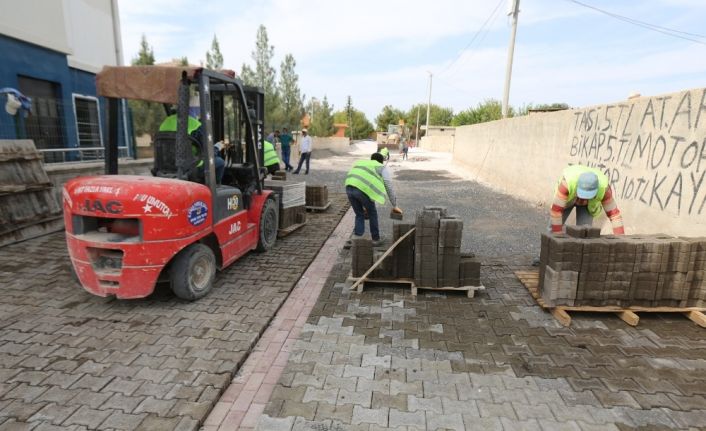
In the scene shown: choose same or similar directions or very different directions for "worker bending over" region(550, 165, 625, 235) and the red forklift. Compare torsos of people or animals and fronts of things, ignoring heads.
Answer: very different directions

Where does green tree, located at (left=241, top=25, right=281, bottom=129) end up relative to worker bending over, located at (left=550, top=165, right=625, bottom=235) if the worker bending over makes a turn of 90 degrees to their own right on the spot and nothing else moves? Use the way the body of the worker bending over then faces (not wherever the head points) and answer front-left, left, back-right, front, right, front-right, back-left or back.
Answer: front-right

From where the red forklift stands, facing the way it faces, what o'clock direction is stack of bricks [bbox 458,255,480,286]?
The stack of bricks is roughly at 2 o'clock from the red forklift.

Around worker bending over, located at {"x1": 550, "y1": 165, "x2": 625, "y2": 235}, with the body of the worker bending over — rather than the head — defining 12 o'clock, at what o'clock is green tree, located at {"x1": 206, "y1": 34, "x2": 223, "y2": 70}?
The green tree is roughly at 4 o'clock from the worker bending over.

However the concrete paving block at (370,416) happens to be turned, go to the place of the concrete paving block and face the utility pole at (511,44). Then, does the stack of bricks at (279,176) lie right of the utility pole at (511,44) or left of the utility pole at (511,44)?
left

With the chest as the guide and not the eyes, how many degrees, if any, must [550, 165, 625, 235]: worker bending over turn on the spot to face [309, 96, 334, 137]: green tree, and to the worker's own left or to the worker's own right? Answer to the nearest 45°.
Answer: approximately 135° to the worker's own right

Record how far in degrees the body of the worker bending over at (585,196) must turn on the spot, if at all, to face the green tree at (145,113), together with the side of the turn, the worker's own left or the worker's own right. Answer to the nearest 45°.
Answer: approximately 90° to the worker's own right

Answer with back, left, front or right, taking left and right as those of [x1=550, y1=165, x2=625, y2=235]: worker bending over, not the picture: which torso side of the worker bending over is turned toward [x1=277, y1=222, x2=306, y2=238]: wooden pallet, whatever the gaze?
right

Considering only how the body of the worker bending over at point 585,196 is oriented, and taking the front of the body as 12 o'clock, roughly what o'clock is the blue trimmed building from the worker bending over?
The blue trimmed building is roughly at 3 o'clock from the worker bending over.

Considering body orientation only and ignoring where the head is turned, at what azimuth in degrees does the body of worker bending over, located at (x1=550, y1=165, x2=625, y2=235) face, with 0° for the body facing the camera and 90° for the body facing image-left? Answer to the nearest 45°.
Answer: approximately 0°

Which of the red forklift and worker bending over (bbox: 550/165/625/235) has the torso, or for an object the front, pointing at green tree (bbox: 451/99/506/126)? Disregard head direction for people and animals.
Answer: the red forklift

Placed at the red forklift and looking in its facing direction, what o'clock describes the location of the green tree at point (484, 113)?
The green tree is roughly at 12 o'clock from the red forklift.

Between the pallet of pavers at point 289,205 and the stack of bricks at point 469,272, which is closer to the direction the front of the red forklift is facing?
the pallet of pavers

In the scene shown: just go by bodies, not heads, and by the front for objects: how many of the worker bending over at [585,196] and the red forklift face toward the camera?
1

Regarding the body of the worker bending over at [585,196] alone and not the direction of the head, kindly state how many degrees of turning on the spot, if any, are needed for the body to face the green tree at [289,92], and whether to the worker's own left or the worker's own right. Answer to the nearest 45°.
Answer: approximately 135° to the worker's own right

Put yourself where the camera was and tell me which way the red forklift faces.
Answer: facing away from the viewer and to the right of the viewer
